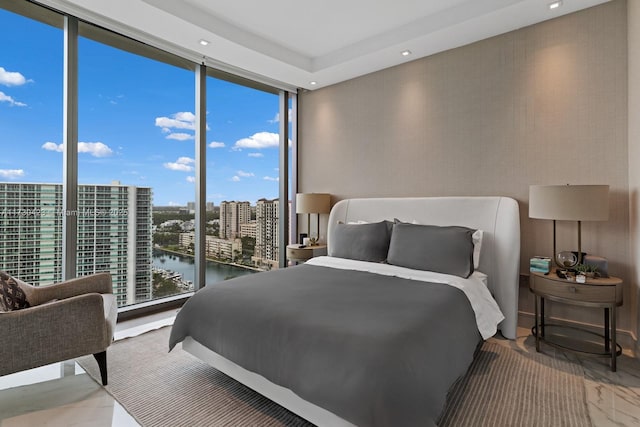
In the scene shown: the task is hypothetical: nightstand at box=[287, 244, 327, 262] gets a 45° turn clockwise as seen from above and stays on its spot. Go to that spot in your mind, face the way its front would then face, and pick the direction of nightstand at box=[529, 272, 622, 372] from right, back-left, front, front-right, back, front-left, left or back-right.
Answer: back-left

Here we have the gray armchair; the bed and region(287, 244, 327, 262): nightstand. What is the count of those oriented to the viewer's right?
1

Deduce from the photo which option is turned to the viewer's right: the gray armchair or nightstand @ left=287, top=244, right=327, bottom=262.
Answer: the gray armchair

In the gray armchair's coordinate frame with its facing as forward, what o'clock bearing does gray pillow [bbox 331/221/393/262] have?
The gray pillow is roughly at 12 o'clock from the gray armchair.

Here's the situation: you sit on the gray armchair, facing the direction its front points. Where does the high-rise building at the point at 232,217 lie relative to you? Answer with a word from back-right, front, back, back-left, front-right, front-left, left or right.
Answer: front-left

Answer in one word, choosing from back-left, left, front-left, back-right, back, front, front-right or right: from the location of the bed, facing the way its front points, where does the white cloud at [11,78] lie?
front-right

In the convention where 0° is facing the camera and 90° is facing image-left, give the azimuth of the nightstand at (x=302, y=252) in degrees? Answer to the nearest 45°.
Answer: approximately 45°

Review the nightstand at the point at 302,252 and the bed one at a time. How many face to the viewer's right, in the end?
0

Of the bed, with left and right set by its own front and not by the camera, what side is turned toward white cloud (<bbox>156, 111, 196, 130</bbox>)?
right

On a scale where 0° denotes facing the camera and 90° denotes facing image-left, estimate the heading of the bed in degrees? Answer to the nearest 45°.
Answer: approximately 45°

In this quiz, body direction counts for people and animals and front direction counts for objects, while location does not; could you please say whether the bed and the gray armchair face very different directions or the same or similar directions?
very different directions

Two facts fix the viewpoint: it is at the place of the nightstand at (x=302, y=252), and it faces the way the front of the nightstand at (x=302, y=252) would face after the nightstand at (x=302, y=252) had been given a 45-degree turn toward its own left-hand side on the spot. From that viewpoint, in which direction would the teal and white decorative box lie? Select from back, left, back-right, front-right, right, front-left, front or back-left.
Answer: front-left

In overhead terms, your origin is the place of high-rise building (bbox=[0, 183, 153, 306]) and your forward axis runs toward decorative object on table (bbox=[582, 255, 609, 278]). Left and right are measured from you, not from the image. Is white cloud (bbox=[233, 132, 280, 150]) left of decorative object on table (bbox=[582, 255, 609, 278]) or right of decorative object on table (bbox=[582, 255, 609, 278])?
left

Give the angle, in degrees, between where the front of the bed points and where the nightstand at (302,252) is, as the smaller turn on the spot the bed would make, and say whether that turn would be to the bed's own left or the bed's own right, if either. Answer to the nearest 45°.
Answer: approximately 135° to the bed's own right

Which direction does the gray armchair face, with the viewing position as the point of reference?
facing to the right of the viewer

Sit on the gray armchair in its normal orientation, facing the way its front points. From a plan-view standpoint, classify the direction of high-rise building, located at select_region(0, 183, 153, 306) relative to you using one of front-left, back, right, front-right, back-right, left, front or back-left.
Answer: left

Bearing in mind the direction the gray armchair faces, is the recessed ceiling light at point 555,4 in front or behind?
in front
